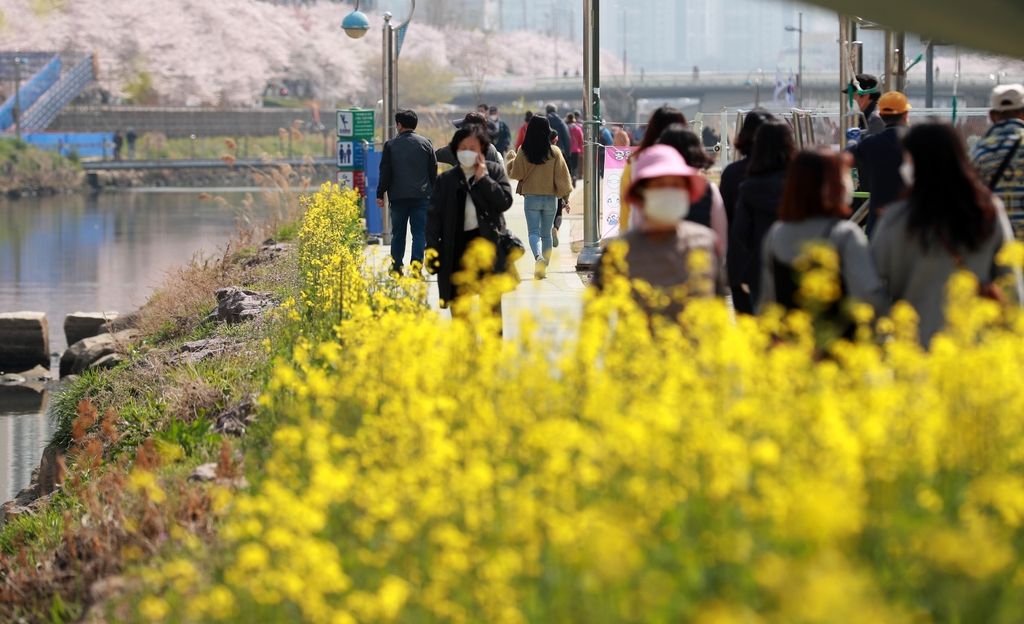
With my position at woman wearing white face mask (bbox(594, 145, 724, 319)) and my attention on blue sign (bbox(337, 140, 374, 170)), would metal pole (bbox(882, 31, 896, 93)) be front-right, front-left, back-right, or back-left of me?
front-right

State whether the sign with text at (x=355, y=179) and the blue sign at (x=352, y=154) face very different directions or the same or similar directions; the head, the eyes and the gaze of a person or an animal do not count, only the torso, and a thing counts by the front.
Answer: same or similar directions

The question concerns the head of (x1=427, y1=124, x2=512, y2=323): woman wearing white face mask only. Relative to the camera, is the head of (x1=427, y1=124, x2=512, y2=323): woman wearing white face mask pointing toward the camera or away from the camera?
toward the camera

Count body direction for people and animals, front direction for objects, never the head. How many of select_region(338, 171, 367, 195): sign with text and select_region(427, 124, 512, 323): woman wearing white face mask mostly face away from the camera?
0

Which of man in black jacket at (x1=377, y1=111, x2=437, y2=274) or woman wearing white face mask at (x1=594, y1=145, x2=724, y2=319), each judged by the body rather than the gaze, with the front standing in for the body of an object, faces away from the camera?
the man in black jacket

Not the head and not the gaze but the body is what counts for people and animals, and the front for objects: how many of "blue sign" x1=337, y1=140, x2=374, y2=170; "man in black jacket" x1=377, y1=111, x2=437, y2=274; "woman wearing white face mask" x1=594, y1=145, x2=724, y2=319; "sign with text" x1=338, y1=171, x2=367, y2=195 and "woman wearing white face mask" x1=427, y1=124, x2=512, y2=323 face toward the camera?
4

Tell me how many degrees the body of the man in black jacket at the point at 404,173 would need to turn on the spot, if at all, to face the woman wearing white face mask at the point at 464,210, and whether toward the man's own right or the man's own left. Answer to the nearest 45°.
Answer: approximately 180°

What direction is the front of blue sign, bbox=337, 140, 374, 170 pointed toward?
toward the camera

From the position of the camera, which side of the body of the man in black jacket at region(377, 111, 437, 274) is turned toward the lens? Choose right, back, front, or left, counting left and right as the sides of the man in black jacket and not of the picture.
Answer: back

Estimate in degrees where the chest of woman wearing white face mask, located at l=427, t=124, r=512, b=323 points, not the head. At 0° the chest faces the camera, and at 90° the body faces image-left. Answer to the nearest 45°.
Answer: approximately 0°

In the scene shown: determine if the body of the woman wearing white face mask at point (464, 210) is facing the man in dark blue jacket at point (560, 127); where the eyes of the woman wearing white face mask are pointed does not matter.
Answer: no

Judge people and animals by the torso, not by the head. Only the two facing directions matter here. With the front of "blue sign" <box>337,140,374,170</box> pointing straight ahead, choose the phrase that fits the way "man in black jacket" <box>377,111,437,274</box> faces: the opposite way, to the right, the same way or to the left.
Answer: the opposite way

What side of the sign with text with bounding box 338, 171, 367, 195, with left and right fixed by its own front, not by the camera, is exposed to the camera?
front

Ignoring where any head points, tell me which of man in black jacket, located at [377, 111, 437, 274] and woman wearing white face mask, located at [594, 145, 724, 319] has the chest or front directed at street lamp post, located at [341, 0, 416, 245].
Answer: the man in black jacket

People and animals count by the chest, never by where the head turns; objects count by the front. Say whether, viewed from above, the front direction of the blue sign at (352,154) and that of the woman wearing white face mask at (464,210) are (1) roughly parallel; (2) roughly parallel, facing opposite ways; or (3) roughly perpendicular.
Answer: roughly parallel

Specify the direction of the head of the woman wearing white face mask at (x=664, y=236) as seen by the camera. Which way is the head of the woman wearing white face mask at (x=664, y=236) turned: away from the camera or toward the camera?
toward the camera

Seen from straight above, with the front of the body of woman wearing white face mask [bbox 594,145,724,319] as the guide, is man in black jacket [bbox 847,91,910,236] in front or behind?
behind
